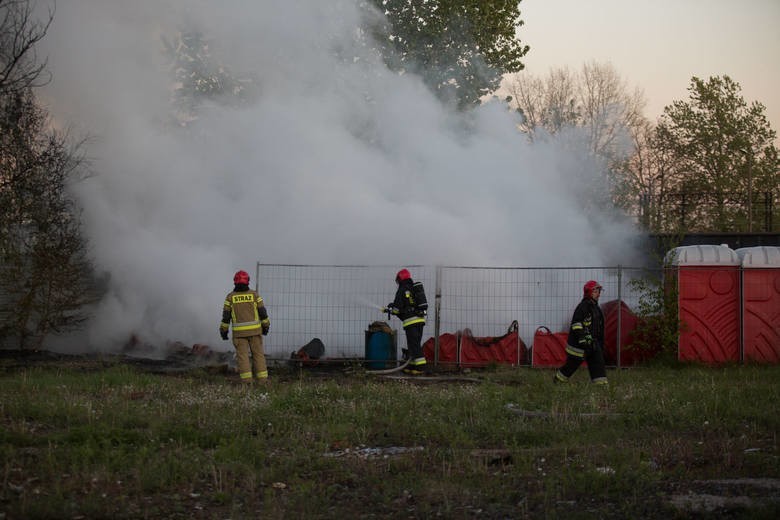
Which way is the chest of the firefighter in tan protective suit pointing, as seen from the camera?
away from the camera

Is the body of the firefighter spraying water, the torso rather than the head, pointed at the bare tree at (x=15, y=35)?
yes

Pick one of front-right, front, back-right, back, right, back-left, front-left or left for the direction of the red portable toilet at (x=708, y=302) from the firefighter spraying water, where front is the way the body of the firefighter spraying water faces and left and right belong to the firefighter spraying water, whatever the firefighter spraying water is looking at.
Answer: back

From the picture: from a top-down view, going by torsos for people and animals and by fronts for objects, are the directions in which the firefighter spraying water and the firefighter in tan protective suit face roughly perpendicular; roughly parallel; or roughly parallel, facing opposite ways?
roughly perpendicular

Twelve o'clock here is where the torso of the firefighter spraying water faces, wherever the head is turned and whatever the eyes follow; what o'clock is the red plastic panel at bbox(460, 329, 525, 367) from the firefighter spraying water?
The red plastic panel is roughly at 5 o'clock from the firefighter spraying water.

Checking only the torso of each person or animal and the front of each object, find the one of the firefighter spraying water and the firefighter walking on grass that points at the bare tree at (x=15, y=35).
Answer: the firefighter spraying water

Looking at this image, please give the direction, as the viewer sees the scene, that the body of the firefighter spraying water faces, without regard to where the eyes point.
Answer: to the viewer's left
